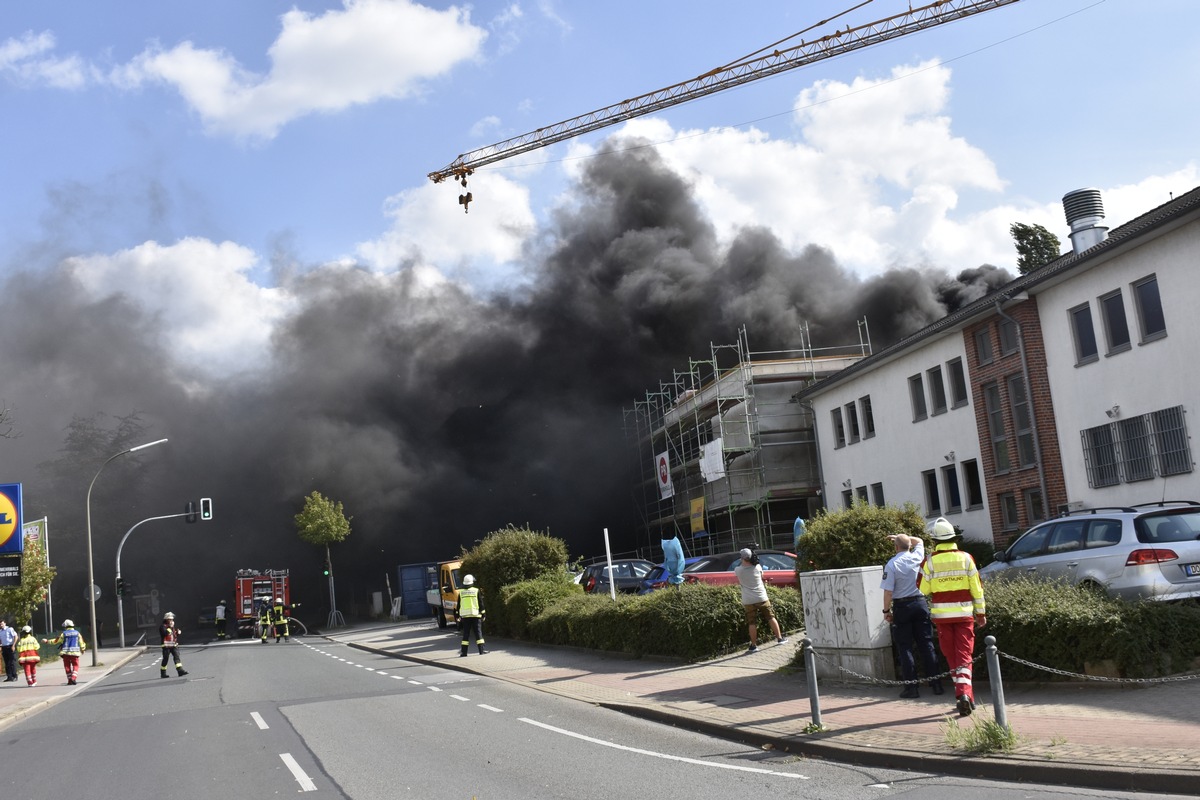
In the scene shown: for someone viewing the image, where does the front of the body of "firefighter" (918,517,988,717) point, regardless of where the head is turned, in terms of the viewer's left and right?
facing away from the viewer

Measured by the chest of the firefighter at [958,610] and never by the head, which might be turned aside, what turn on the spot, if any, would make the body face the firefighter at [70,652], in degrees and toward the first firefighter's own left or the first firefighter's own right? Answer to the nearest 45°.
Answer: approximately 45° to the first firefighter's own left

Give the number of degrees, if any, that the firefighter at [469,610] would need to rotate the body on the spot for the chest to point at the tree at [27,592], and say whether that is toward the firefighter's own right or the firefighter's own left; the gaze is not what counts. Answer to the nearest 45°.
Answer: approximately 45° to the firefighter's own left

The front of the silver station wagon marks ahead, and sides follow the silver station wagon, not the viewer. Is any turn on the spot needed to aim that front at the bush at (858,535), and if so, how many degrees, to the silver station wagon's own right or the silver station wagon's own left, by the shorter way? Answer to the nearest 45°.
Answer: approximately 45° to the silver station wagon's own left

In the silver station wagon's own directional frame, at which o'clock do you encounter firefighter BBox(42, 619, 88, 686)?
The firefighter is roughly at 11 o'clock from the silver station wagon.

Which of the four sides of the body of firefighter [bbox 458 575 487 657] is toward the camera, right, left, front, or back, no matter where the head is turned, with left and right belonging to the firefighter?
back

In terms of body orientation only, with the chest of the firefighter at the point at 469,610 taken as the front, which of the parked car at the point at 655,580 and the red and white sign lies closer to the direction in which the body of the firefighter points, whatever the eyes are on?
the red and white sign
